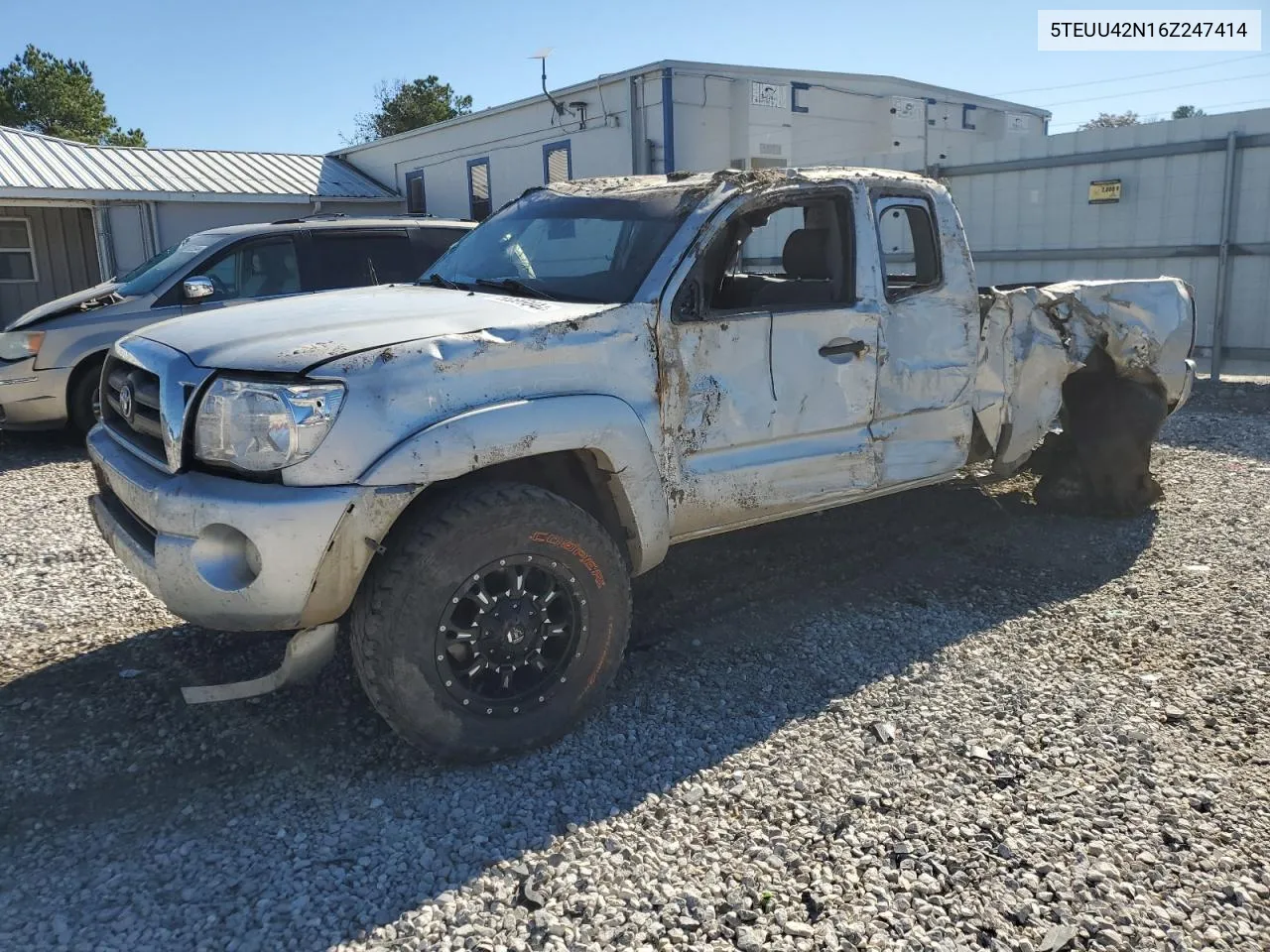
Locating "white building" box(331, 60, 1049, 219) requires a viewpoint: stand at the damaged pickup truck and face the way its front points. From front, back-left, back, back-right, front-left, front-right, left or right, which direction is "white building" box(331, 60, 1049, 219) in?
back-right

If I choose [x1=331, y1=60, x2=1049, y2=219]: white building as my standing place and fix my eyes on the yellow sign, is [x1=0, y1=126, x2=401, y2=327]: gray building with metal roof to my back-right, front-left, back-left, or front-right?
back-right

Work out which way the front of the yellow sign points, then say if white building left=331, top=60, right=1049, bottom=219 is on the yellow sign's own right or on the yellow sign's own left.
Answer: on the yellow sign's own right

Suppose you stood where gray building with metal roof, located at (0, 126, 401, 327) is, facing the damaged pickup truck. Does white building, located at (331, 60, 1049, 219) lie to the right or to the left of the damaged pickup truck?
left

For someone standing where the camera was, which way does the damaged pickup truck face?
facing the viewer and to the left of the viewer

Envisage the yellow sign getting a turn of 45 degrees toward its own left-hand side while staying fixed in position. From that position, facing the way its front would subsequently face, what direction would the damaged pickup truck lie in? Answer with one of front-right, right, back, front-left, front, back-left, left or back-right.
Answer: front-right

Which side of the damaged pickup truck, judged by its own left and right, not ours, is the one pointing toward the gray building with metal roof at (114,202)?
right

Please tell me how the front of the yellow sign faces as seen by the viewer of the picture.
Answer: facing the viewer

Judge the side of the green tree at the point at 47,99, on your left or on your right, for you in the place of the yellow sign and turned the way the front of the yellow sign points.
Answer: on your right

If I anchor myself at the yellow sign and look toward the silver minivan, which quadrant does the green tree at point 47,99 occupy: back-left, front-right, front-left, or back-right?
front-right

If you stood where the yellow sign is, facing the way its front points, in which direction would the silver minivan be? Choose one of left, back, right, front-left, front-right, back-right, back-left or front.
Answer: front-right

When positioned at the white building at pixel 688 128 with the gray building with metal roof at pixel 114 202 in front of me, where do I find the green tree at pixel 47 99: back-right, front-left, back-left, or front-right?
front-right

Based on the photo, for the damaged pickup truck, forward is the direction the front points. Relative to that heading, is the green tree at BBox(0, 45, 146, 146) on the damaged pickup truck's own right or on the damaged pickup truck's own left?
on the damaged pickup truck's own right
